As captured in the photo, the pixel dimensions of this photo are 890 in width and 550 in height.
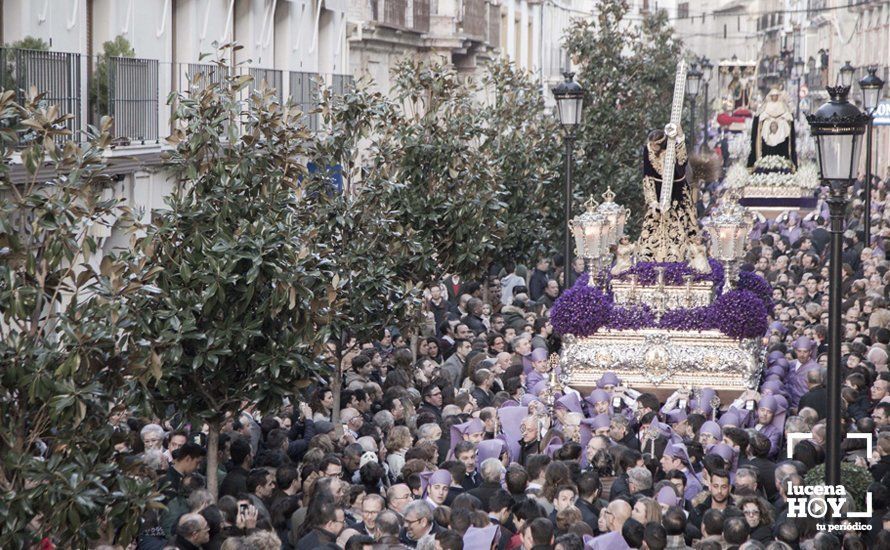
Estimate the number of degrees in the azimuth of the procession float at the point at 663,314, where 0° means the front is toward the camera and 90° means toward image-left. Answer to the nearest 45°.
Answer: approximately 0°

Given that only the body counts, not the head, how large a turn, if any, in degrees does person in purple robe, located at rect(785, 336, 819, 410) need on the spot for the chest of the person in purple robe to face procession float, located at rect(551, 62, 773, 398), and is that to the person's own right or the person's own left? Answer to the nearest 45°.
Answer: approximately 90° to the person's own right

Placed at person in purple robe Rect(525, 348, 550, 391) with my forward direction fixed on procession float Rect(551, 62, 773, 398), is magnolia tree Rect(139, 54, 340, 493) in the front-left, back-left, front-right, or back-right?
back-right

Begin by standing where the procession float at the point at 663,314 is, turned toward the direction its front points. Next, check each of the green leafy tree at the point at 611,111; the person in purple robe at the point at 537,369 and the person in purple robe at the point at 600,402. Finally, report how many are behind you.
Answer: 1

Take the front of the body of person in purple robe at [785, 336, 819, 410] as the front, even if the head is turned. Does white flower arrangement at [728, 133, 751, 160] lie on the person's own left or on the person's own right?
on the person's own right

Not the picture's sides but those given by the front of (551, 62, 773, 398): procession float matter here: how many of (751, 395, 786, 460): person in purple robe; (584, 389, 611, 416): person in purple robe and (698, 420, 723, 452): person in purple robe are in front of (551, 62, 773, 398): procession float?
3

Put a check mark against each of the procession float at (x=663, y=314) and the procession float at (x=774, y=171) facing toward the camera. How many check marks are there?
2
